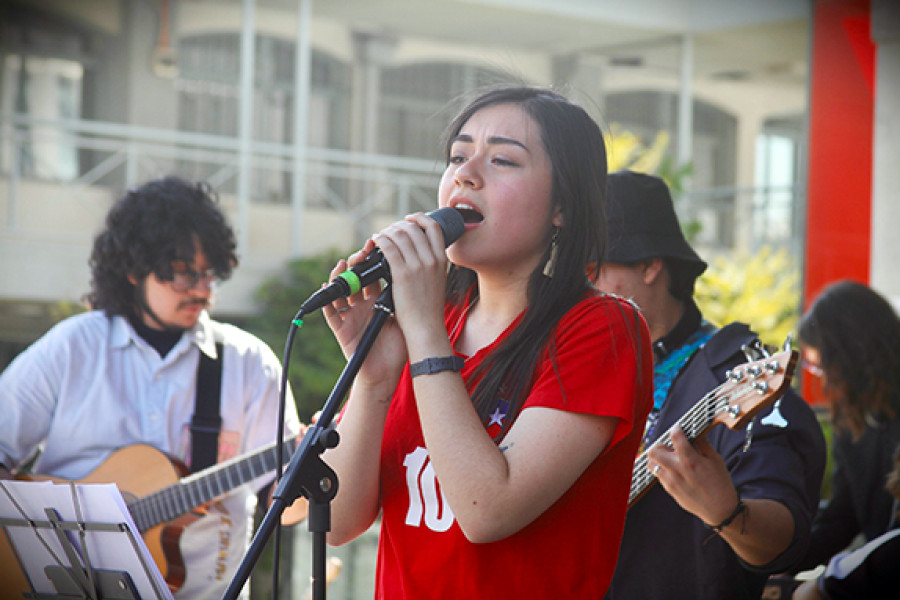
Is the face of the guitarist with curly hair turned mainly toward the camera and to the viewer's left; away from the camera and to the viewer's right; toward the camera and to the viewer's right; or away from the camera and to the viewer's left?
toward the camera and to the viewer's right

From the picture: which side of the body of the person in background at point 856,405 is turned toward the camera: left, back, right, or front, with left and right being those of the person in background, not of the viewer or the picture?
left

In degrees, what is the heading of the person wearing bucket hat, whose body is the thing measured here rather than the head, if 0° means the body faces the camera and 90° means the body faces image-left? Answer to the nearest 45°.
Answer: approximately 45°

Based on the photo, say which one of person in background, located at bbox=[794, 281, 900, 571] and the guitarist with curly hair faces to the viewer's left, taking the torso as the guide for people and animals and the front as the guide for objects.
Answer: the person in background

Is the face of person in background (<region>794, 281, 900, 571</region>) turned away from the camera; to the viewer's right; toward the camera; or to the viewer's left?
to the viewer's left

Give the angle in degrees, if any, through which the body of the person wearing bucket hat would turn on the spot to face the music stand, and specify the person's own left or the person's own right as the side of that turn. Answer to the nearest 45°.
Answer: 0° — they already face it

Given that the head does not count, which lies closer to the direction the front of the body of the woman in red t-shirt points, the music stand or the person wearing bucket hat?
the music stand

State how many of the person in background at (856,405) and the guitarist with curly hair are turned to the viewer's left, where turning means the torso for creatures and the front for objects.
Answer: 1

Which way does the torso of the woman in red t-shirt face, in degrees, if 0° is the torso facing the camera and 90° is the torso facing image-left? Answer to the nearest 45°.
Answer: approximately 45°

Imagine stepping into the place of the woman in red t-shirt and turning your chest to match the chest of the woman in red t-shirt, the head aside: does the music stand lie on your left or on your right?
on your right
